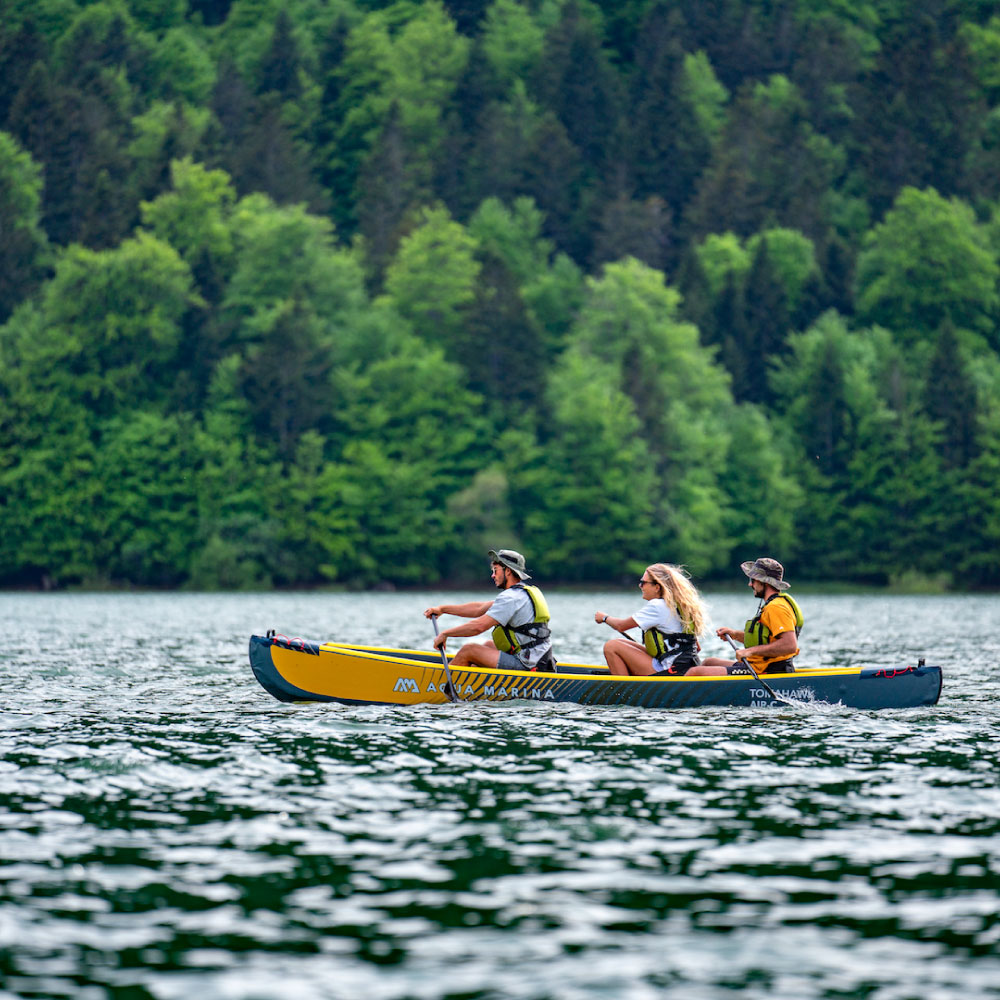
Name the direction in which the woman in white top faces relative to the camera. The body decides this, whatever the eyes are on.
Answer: to the viewer's left

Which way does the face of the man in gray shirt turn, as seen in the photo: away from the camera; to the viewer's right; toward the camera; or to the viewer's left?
to the viewer's left

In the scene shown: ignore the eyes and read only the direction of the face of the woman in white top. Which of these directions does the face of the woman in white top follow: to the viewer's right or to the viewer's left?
to the viewer's left

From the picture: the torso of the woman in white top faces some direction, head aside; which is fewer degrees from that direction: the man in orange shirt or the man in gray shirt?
the man in gray shirt

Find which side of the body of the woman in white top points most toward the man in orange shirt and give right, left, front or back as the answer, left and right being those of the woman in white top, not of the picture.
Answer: back

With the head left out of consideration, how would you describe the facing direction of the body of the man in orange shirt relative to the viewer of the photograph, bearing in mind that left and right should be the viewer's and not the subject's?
facing to the left of the viewer

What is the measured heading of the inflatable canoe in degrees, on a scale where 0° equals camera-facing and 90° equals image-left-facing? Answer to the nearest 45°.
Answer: approximately 90°

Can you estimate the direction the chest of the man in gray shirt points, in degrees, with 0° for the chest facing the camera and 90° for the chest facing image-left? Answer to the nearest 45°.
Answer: approximately 90°

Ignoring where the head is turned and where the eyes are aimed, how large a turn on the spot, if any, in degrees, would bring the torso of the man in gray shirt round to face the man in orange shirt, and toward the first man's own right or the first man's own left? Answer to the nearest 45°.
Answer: approximately 180°

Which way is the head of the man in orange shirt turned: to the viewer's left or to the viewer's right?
to the viewer's left
